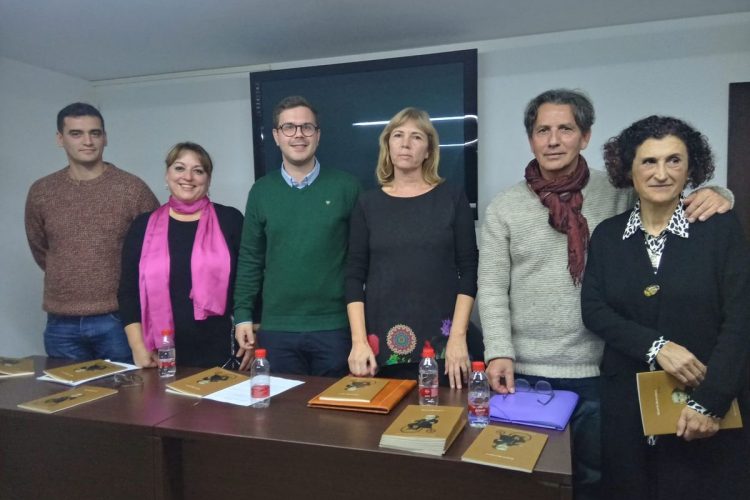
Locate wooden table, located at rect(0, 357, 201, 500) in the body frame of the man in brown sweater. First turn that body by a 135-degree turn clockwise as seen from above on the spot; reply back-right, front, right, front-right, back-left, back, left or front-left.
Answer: back-left

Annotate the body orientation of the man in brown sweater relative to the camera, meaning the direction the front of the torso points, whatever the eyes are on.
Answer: toward the camera

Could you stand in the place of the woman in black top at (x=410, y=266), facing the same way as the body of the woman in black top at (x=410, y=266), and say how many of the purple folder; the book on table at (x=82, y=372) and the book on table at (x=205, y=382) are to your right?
2

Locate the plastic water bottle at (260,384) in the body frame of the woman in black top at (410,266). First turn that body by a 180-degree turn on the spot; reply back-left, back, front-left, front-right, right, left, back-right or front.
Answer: back-left

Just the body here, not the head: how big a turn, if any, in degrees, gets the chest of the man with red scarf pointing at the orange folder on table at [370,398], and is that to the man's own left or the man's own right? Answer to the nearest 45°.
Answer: approximately 45° to the man's own right

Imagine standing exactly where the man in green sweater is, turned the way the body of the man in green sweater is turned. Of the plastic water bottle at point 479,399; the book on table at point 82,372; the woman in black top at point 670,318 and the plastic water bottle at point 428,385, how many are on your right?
1

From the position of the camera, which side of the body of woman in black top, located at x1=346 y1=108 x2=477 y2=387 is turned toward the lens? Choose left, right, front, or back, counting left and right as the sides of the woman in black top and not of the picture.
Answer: front

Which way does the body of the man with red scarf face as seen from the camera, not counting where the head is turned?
toward the camera

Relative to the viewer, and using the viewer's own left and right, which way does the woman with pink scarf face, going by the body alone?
facing the viewer

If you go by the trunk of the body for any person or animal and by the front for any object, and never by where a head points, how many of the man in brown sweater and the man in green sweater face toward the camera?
2

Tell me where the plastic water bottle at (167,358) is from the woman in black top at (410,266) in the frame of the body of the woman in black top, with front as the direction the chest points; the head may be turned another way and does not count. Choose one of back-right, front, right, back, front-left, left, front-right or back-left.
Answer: right
